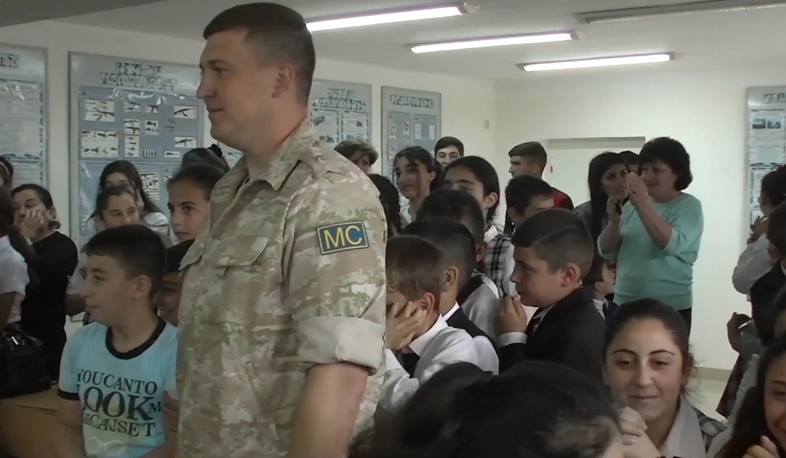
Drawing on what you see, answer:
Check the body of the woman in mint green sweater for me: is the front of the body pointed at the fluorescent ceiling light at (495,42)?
no

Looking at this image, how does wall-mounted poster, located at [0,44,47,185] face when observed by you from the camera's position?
facing the viewer and to the right of the viewer

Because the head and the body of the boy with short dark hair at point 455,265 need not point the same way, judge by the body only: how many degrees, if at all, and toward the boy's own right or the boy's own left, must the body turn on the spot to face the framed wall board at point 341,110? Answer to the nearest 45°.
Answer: approximately 90° to the boy's own right

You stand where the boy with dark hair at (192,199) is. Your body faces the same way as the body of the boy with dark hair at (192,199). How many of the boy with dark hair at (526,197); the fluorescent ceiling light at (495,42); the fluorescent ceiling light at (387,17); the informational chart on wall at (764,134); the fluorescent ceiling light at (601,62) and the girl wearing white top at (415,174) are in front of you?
0

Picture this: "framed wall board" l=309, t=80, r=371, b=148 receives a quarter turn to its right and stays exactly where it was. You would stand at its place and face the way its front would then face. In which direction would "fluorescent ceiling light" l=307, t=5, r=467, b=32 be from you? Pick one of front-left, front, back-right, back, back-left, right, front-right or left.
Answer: front-left

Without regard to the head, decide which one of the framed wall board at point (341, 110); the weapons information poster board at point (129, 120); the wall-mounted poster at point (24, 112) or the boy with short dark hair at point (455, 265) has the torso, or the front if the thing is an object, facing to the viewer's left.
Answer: the boy with short dark hair

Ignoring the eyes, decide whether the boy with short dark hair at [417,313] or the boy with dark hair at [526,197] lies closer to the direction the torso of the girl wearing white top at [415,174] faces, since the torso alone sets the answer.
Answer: the boy with short dark hair

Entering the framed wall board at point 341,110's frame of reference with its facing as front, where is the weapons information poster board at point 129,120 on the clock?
The weapons information poster board is roughly at 3 o'clock from the framed wall board.

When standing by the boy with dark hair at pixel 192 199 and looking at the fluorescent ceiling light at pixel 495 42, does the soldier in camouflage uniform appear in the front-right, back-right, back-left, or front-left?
back-right

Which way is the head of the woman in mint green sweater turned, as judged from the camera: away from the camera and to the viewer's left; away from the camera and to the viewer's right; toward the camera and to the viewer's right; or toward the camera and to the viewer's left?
toward the camera and to the viewer's left

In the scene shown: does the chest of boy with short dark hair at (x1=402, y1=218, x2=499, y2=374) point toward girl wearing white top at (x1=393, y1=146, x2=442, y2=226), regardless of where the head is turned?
no

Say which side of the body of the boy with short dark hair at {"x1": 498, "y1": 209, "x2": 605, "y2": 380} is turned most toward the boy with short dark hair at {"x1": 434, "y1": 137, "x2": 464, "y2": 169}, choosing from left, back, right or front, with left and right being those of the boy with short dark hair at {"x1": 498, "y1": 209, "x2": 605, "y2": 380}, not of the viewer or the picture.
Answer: right

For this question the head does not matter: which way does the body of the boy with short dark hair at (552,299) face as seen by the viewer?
to the viewer's left

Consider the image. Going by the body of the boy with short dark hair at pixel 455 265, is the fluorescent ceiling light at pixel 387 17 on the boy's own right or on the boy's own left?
on the boy's own right

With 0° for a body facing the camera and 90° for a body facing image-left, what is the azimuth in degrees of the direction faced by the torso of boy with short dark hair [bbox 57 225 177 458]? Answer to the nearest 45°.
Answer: approximately 45°

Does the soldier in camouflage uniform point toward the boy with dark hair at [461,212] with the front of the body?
no

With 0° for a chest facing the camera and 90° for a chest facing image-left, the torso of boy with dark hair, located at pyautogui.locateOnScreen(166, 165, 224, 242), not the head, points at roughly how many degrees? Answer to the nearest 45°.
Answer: approximately 45°
